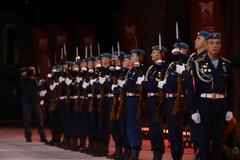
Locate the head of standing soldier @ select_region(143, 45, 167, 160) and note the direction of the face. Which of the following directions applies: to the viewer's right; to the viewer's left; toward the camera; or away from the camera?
to the viewer's left

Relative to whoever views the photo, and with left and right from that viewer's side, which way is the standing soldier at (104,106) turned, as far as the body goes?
facing the viewer and to the left of the viewer

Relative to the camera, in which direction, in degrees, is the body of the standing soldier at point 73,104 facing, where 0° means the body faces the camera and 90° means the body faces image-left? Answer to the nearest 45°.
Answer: approximately 45°

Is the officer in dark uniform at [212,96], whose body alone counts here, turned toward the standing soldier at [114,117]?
no

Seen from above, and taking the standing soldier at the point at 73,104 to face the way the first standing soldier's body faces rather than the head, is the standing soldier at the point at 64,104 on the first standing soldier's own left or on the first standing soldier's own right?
on the first standing soldier's own right

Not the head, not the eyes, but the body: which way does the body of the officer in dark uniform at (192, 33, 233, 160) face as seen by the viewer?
toward the camera

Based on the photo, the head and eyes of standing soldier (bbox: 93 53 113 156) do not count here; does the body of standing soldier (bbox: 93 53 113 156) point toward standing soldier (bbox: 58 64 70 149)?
no

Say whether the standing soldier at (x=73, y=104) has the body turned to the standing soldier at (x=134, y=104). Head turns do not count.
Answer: no

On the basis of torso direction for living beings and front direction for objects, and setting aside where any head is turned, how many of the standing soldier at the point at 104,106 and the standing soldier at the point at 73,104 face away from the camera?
0

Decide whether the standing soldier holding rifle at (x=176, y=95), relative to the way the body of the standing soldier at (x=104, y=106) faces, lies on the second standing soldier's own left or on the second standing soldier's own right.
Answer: on the second standing soldier's own left

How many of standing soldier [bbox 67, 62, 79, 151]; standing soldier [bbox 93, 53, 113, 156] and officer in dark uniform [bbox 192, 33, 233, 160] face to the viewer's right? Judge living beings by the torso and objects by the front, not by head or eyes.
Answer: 0

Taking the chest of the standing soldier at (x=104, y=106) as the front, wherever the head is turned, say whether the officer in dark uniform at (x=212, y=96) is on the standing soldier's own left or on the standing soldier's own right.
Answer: on the standing soldier's own left
